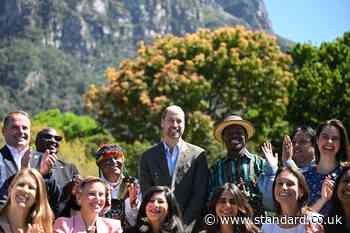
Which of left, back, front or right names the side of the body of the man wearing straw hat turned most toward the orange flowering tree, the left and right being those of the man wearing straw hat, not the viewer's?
back

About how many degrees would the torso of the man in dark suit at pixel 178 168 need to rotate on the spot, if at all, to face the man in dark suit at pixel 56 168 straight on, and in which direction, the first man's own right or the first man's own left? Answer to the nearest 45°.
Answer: approximately 90° to the first man's own right

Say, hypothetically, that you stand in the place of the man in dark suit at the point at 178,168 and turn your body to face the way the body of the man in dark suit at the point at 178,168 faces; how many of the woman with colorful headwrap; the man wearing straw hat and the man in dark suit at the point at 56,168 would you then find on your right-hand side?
2

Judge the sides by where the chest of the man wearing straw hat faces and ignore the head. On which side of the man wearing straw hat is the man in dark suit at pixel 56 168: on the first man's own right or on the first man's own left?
on the first man's own right

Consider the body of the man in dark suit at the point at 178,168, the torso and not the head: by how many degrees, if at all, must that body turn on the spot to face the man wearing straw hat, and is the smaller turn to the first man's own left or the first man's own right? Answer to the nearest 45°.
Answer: approximately 90° to the first man's own left

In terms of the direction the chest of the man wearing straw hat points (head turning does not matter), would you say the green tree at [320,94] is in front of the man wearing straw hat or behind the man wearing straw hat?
behind

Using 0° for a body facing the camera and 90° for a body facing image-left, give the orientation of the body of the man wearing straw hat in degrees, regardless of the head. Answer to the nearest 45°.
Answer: approximately 0°

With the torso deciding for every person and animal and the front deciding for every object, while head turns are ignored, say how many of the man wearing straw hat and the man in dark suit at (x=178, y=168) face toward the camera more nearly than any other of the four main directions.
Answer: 2

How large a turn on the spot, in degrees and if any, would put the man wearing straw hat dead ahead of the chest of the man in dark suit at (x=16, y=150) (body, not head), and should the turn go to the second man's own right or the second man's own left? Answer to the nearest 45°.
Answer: approximately 45° to the second man's own left

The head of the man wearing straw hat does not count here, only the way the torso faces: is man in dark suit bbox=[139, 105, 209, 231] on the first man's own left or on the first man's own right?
on the first man's own right
